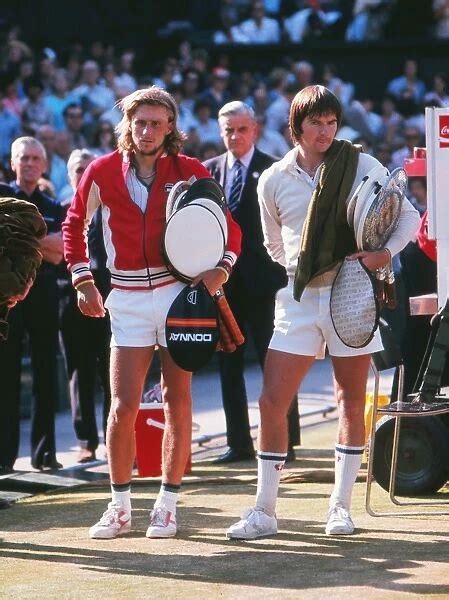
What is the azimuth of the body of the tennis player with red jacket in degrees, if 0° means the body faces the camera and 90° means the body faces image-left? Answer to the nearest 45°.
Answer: approximately 0°

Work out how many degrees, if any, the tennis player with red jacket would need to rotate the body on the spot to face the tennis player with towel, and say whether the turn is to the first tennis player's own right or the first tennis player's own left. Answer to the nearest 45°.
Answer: approximately 90° to the first tennis player's own left

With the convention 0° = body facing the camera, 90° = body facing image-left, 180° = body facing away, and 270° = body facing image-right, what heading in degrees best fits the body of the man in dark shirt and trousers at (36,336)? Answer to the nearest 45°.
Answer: approximately 0°

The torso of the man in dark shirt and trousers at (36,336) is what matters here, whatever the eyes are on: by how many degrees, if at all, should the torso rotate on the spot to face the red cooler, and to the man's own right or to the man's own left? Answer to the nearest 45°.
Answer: approximately 45° to the man's own left

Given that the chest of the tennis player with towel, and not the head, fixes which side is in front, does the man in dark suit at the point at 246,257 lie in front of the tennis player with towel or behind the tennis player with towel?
behind

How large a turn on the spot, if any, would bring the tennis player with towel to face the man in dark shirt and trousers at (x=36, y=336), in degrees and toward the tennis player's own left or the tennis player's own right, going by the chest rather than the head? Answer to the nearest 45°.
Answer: approximately 135° to the tennis player's own right
